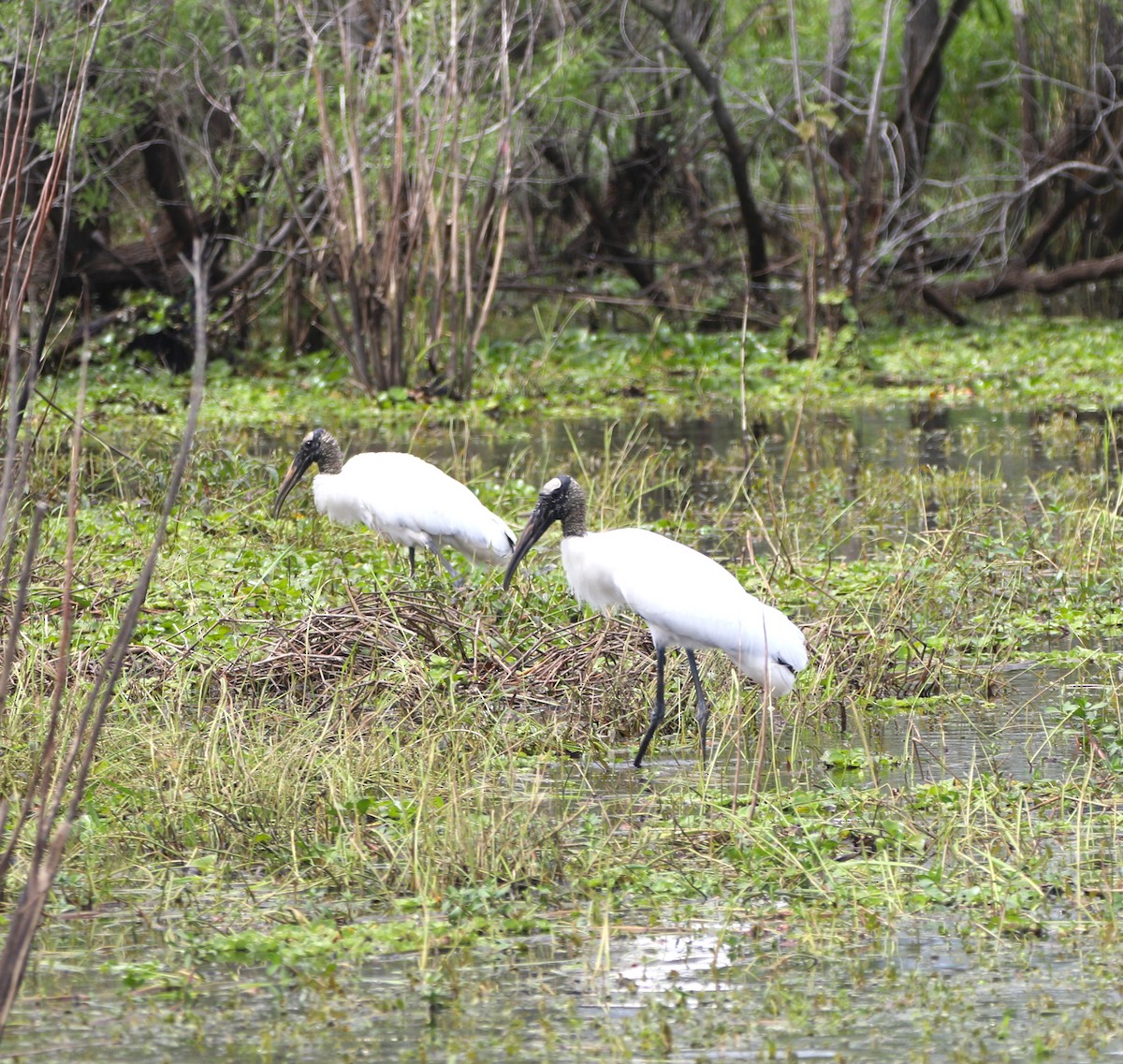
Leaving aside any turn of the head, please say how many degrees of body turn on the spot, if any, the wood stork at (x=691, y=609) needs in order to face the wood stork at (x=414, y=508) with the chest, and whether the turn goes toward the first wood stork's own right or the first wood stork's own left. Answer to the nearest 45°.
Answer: approximately 45° to the first wood stork's own right

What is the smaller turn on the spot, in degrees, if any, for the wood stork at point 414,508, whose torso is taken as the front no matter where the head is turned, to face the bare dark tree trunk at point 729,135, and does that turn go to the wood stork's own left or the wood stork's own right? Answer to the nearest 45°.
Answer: approximately 90° to the wood stork's own right

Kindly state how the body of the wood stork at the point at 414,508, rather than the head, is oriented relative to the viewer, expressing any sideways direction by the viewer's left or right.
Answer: facing to the left of the viewer

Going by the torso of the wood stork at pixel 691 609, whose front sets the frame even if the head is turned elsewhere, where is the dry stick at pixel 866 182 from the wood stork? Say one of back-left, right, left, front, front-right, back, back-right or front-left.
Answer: right

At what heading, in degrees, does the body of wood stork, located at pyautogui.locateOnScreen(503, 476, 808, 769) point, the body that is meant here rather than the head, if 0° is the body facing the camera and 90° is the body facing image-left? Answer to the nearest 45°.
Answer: approximately 90°

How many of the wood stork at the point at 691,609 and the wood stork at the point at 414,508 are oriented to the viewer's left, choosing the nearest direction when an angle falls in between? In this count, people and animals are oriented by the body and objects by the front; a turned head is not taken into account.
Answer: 2

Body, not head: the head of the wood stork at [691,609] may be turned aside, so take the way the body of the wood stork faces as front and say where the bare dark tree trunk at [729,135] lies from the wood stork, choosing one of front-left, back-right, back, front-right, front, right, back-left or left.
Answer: right

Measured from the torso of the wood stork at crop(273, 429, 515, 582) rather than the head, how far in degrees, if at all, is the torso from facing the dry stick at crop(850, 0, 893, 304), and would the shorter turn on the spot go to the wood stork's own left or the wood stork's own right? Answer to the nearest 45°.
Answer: approximately 135° to the wood stork's own right
